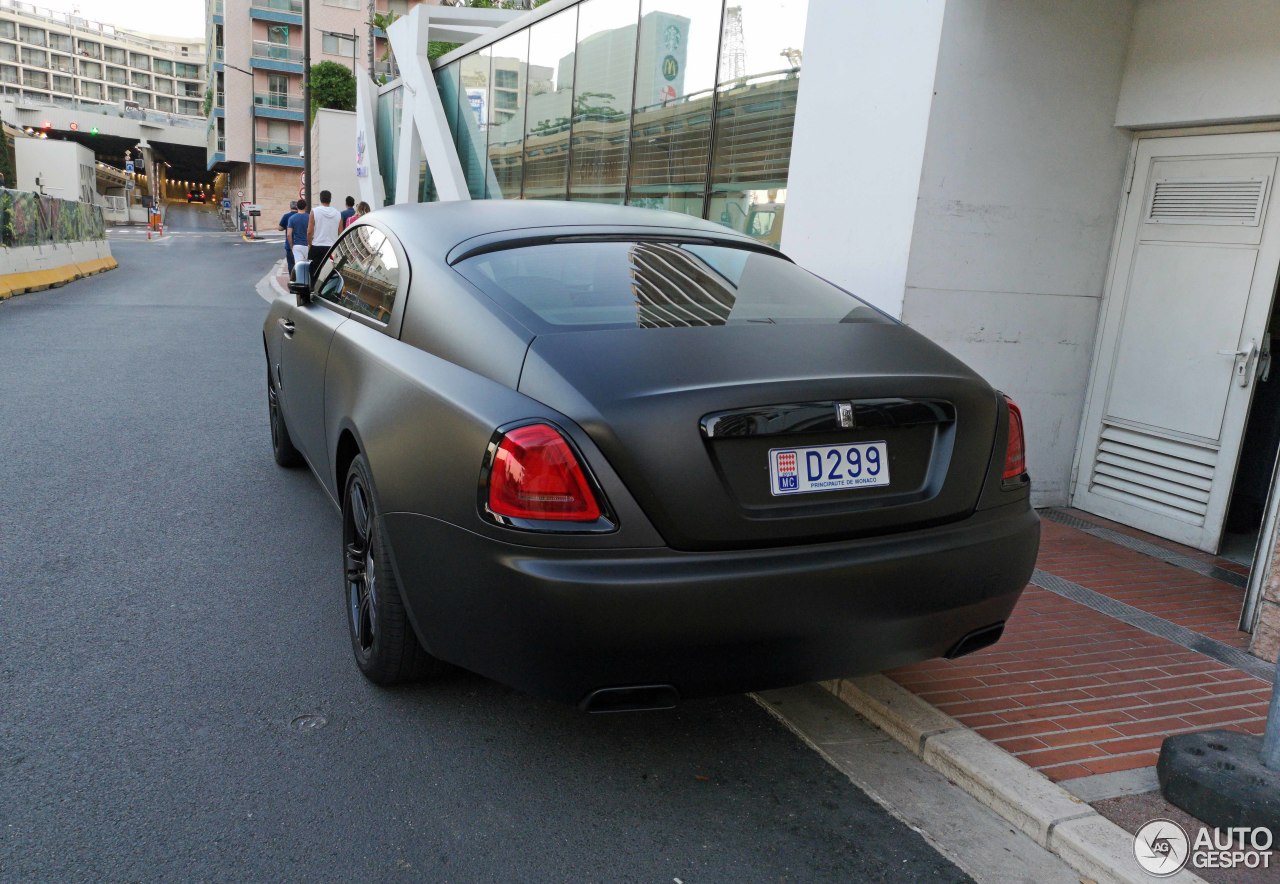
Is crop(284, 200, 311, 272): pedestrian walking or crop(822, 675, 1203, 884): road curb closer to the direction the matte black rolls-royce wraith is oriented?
the pedestrian walking

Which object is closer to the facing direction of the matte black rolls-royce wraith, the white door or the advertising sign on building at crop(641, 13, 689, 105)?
the advertising sign on building

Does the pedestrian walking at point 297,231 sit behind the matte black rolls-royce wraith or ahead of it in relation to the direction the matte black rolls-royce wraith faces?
ahead

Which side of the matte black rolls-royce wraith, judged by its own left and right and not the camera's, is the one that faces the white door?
right

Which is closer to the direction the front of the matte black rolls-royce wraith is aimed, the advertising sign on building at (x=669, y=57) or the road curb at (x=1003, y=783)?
the advertising sign on building

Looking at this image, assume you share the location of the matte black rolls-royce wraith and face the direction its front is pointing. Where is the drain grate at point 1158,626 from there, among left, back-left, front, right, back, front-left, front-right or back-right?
right

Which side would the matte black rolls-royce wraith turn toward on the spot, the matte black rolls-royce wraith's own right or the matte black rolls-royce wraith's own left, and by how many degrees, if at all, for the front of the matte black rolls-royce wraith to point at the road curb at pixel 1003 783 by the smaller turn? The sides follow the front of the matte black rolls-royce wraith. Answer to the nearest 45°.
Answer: approximately 135° to the matte black rolls-royce wraith's own right

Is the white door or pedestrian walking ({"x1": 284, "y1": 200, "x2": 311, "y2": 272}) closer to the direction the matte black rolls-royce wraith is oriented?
the pedestrian walking

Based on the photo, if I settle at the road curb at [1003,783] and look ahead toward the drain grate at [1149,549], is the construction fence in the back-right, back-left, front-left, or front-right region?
front-left

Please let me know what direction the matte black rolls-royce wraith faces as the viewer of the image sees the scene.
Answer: facing away from the viewer and to the left of the viewer

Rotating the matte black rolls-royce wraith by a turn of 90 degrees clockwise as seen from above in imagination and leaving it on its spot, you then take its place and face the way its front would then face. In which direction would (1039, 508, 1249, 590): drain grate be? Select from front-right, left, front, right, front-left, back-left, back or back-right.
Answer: front

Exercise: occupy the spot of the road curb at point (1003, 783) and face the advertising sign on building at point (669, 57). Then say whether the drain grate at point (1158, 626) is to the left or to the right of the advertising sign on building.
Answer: right

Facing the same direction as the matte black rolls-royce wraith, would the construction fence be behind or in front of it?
in front

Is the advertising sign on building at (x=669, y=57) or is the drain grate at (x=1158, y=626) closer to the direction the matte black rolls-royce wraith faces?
the advertising sign on building
